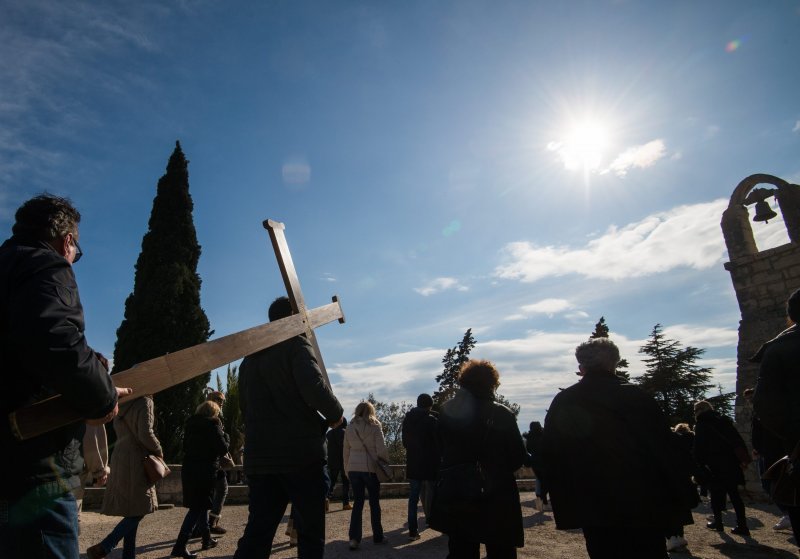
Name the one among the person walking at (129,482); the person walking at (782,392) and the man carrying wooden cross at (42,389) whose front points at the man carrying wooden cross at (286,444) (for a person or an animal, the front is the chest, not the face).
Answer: the man carrying wooden cross at (42,389)

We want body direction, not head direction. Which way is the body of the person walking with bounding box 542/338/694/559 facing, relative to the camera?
away from the camera

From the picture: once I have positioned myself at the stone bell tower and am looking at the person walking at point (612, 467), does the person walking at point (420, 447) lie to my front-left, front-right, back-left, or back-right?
front-right

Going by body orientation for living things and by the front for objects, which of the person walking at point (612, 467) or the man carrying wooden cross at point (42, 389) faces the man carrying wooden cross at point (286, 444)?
the man carrying wooden cross at point (42, 389)

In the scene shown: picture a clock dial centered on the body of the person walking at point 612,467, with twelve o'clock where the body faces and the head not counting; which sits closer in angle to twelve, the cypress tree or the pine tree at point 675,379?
the pine tree

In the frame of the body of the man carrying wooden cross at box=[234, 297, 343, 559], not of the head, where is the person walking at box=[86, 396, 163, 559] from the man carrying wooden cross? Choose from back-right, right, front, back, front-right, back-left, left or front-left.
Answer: left

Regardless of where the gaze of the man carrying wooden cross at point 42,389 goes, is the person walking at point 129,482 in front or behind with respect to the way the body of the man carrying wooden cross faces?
in front

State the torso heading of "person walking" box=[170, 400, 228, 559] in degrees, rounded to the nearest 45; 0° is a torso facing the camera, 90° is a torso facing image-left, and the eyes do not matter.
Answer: approximately 225°

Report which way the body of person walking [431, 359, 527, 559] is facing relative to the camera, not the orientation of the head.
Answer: away from the camera

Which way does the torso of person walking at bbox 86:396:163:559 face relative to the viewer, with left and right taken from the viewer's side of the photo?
facing away from the viewer and to the right of the viewer

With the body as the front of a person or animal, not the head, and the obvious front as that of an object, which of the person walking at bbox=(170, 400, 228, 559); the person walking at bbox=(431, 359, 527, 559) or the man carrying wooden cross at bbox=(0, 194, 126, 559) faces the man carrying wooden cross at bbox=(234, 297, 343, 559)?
the man carrying wooden cross at bbox=(0, 194, 126, 559)

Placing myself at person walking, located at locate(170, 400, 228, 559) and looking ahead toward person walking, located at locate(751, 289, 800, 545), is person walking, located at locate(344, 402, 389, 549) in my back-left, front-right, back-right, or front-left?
front-left

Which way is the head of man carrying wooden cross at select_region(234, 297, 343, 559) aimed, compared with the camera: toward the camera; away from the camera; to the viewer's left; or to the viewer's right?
away from the camera

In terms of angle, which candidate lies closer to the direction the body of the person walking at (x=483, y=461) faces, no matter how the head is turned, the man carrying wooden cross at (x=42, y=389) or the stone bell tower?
the stone bell tower
